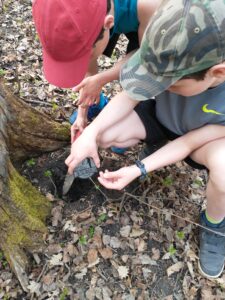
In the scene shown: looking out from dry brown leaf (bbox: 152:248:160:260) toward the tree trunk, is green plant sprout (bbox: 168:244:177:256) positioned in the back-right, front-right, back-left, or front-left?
back-right

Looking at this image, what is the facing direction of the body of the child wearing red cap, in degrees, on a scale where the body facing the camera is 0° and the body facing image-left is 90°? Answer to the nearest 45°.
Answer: approximately 45°

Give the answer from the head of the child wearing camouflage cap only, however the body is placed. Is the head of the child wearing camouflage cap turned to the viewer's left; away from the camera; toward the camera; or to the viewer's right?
to the viewer's left

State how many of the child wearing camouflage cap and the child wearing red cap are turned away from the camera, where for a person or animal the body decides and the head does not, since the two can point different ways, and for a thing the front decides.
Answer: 0
